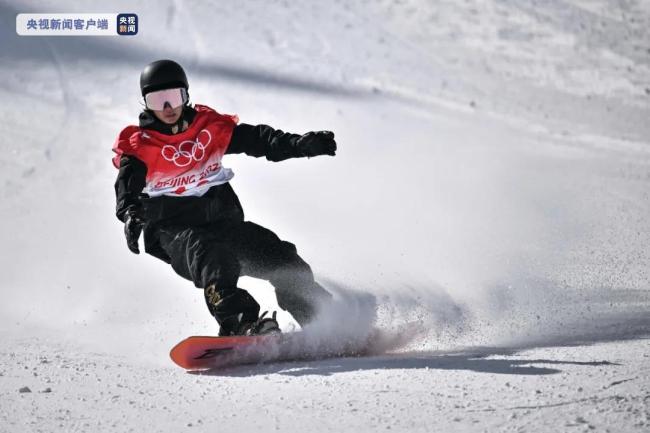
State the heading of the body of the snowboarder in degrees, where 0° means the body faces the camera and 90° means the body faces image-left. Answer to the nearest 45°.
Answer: approximately 0°
